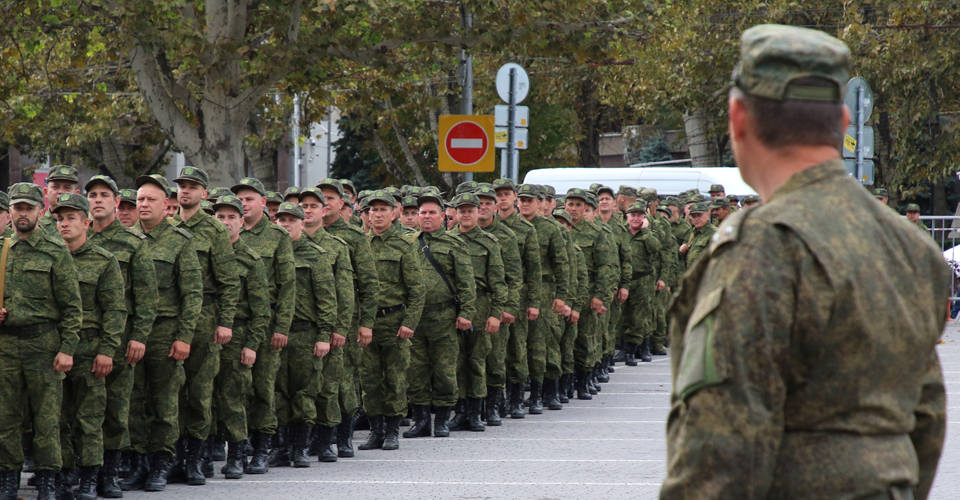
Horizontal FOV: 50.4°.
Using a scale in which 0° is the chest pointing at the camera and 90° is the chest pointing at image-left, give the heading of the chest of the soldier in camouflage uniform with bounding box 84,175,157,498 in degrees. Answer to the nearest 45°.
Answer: approximately 45°

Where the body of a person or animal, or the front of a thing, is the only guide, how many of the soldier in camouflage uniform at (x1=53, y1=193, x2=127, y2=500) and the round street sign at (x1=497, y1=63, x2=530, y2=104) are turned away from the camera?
1

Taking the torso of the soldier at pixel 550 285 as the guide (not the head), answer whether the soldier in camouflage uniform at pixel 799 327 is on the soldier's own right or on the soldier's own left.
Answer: on the soldier's own left

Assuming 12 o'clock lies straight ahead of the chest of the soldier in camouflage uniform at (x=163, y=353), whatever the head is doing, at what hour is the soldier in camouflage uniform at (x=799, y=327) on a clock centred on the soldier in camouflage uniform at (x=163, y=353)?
the soldier in camouflage uniform at (x=799, y=327) is roughly at 10 o'clock from the soldier in camouflage uniform at (x=163, y=353).

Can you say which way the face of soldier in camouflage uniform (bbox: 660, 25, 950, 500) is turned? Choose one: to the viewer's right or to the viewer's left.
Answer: to the viewer's left

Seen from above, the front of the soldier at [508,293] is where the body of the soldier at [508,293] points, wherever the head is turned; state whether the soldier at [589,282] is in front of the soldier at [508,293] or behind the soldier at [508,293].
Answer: behind

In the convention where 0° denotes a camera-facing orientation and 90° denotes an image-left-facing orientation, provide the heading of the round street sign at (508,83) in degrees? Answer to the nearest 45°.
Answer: approximately 180°

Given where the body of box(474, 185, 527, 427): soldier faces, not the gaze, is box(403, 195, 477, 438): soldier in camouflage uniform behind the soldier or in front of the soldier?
in front

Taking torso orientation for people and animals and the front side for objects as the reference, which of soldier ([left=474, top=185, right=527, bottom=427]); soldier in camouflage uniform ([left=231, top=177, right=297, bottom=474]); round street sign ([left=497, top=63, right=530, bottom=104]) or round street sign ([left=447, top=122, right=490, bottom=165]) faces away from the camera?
round street sign ([left=497, top=63, right=530, bottom=104])

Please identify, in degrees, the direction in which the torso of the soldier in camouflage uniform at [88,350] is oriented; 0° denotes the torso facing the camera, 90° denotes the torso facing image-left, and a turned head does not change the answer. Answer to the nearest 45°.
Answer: approximately 45°

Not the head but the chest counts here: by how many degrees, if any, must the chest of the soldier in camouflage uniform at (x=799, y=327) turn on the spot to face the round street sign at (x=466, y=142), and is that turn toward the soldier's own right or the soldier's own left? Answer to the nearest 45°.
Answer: approximately 45° to the soldier's own right
